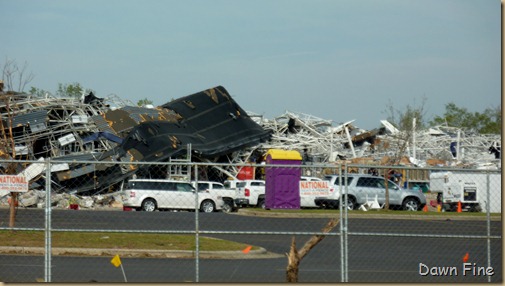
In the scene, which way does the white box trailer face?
to the viewer's left

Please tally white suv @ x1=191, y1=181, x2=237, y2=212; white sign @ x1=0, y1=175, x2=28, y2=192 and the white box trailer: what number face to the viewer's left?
1

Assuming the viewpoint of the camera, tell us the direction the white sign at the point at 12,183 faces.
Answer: facing the viewer

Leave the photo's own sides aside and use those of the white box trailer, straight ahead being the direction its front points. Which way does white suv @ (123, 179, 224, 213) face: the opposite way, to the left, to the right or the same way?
the opposite way

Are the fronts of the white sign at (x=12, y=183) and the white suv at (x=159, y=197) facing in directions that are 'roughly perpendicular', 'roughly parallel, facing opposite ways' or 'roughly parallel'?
roughly perpendicular

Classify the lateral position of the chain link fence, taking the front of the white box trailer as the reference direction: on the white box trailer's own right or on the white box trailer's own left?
on the white box trailer's own left

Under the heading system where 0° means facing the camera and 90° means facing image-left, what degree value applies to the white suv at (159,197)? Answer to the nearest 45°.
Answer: approximately 270°

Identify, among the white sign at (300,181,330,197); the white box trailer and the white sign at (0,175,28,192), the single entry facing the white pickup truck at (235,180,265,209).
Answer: the white box trailer
